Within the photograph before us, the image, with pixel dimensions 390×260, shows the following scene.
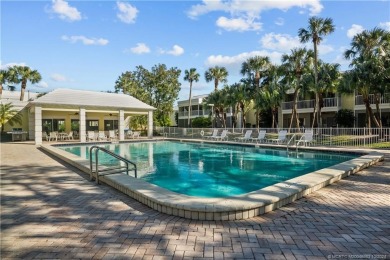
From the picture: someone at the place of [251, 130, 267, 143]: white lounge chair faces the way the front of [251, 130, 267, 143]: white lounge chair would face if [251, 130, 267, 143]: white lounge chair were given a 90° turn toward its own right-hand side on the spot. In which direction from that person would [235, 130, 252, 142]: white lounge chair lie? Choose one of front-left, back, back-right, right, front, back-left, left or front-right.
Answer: front

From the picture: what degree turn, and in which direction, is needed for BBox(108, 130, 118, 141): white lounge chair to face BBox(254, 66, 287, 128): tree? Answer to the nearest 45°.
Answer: approximately 45° to its left

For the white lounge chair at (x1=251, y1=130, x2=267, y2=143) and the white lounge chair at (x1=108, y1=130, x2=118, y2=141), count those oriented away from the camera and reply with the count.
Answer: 0

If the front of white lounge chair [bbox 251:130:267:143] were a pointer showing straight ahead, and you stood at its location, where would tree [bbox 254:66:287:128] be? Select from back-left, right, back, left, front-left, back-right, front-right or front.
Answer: back-right

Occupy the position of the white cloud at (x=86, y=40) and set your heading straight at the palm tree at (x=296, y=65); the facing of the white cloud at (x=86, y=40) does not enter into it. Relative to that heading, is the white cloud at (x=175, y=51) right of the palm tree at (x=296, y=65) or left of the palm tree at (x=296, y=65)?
left

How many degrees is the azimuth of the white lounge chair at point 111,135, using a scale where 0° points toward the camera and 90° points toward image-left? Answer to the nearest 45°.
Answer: approximately 315°

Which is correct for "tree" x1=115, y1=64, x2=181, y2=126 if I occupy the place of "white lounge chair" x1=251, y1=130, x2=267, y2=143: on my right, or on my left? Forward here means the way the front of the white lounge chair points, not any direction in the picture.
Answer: on my right

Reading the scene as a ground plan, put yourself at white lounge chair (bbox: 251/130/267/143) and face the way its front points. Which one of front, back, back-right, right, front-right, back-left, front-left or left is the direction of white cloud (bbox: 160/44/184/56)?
right
